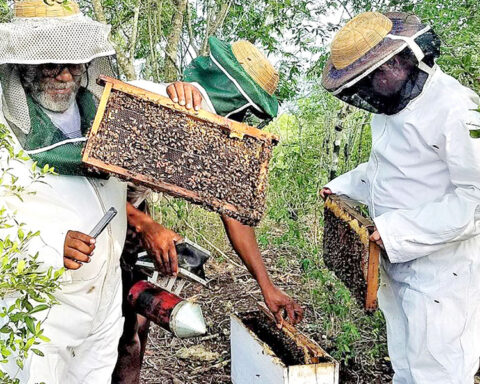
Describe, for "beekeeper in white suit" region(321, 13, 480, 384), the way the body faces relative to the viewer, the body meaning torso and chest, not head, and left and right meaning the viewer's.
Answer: facing the viewer and to the left of the viewer

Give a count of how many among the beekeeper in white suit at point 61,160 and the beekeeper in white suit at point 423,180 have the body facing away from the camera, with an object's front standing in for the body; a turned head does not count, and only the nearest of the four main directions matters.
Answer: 0

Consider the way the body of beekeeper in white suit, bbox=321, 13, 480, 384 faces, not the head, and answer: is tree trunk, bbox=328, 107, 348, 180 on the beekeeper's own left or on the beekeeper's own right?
on the beekeeper's own right

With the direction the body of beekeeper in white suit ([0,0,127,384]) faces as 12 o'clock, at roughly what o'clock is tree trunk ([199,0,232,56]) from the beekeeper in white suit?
The tree trunk is roughly at 8 o'clock from the beekeeper in white suit.

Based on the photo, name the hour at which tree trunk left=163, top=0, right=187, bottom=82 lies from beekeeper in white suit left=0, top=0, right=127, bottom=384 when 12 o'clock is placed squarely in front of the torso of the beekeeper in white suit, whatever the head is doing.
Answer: The tree trunk is roughly at 8 o'clock from the beekeeper in white suit.

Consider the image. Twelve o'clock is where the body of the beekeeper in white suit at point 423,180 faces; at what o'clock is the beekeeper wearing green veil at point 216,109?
The beekeeper wearing green veil is roughly at 1 o'clock from the beekeeper in white suit.

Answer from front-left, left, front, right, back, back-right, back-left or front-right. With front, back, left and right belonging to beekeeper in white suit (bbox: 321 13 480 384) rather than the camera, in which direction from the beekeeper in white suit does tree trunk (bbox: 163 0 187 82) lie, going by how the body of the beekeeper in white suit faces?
right

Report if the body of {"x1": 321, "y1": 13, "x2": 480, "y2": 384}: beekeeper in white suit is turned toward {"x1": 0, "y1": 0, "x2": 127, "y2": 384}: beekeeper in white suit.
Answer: yes
